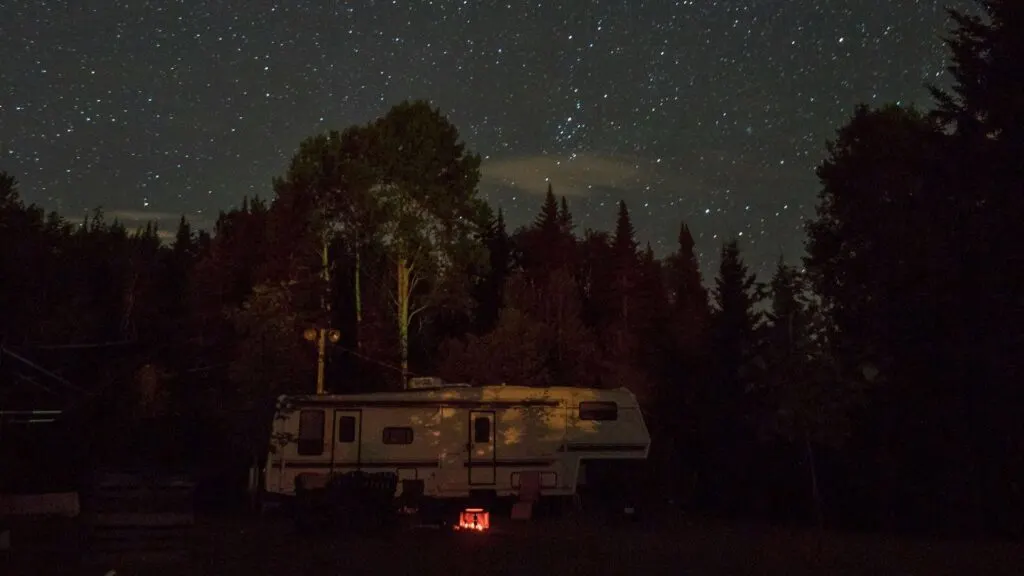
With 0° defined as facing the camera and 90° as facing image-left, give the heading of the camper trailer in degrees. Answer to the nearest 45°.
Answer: approximately 270°

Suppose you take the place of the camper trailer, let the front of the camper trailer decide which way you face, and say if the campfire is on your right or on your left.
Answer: on your right

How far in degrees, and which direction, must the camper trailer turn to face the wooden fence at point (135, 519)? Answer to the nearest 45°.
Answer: approximately 135° to its right

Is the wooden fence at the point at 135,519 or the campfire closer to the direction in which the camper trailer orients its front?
the campfire

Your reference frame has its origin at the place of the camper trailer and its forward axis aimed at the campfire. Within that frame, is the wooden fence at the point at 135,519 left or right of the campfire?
right
